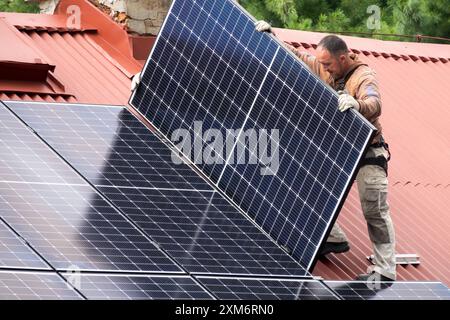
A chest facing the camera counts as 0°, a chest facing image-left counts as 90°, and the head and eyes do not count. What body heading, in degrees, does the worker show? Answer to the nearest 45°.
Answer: approximately 90°

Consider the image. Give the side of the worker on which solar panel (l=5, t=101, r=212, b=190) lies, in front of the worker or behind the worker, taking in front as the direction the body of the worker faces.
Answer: in front

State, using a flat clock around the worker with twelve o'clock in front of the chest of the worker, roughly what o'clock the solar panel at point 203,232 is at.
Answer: The solar panel is roughly at 12 o'clock from the worker.

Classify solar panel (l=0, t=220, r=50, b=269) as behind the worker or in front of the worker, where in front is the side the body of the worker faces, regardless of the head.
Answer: in front

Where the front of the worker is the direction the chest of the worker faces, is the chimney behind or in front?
in front

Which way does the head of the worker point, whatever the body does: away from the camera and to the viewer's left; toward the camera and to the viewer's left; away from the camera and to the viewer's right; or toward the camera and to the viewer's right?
toward the camera and to the viewer's left
